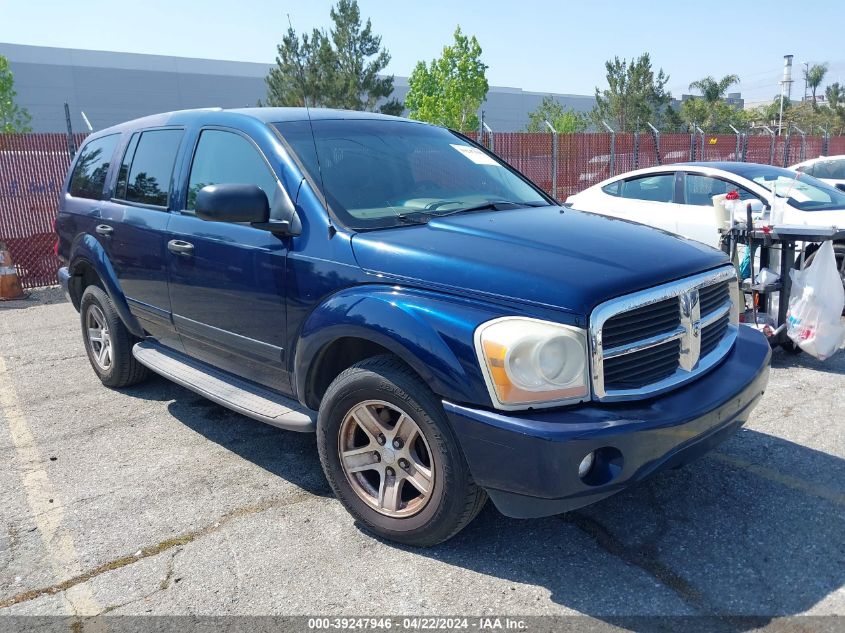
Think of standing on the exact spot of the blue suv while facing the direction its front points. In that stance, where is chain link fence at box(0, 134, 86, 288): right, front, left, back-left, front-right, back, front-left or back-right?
back

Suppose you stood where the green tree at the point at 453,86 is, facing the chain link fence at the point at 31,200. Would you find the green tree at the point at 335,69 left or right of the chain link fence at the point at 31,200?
right

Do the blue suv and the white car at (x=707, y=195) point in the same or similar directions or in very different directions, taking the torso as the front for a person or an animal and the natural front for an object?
same or similar directions

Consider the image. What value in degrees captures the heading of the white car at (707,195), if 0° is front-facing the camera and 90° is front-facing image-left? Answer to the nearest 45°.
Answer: approximately 315°

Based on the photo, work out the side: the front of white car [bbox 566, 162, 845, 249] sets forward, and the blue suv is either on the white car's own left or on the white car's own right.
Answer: on the white car's own right

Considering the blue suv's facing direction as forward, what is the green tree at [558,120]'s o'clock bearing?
The green tree is roughly at 8 o'clock from the blue suv.

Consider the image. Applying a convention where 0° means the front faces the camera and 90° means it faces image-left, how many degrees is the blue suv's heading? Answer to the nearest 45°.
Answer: approximately 315°

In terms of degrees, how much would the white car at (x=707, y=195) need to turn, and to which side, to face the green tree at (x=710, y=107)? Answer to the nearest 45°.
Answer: approximately 135° to its left

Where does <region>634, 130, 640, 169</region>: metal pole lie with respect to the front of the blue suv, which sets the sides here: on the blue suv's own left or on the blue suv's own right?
on the blue suv's own left

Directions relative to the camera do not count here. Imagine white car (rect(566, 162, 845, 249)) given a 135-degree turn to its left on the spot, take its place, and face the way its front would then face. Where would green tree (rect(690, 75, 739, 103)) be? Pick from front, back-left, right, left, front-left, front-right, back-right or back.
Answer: front

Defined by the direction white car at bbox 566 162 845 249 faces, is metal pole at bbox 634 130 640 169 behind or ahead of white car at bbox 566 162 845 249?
behind

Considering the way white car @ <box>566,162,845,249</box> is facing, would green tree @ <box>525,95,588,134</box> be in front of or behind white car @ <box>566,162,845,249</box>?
behind
